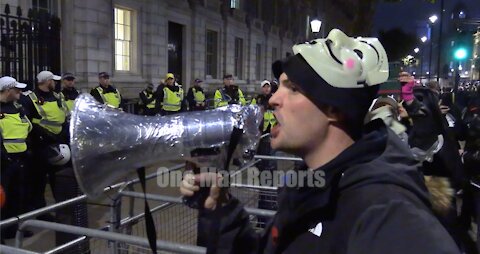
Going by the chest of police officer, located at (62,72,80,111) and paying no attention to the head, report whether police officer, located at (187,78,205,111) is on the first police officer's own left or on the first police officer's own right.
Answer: on the first police officer's own left

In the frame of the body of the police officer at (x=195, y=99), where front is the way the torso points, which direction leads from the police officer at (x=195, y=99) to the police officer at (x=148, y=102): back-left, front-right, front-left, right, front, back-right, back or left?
right

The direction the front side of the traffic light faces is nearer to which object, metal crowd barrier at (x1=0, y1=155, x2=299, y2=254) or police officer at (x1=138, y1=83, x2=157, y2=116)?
the metal crowd barrier

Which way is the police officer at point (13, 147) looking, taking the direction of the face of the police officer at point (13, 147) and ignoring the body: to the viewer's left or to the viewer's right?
to the viewer's right

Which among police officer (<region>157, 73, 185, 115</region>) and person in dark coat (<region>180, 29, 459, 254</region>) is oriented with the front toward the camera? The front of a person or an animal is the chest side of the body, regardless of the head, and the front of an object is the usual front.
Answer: the police officer

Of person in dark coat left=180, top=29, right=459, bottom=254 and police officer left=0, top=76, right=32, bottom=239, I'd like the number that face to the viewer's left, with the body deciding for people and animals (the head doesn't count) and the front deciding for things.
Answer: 1

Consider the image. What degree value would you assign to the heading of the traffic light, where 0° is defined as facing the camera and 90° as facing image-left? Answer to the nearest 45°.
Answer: approximately 0°

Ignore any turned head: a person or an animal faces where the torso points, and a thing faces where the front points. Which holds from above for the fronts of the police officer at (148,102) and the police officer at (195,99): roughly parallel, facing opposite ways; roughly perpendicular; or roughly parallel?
roughly parallel

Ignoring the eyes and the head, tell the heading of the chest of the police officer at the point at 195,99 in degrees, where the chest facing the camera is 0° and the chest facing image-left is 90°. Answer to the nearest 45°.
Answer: approximately 315°

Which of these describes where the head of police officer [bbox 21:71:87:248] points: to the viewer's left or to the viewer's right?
to the viewer's right

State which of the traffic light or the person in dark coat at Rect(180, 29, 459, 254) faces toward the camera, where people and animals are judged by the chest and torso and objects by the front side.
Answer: the traffic light

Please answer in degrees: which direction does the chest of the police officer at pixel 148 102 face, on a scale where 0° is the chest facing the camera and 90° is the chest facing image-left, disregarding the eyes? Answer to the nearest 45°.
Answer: approximately 315°
